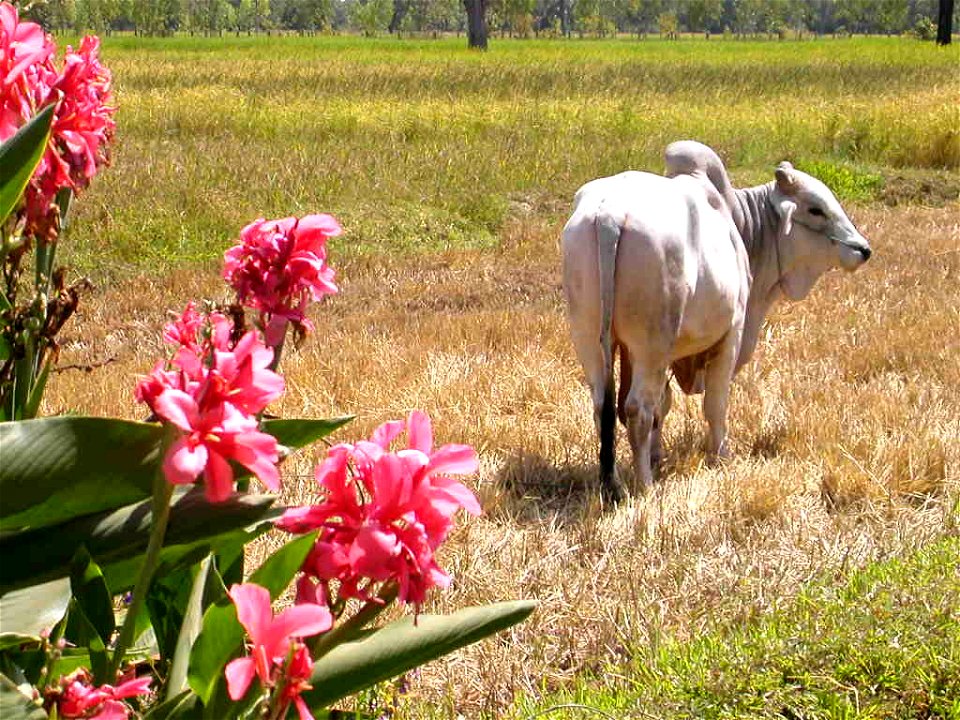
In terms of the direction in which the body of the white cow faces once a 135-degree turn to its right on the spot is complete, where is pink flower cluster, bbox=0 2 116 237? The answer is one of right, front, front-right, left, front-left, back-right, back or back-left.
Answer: front

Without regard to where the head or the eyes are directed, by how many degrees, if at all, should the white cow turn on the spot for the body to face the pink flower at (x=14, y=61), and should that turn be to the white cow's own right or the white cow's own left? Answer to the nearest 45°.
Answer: approximately 135° to the white cow's own right

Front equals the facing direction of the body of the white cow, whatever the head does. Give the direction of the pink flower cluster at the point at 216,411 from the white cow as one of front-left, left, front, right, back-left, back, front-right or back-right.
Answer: back-right

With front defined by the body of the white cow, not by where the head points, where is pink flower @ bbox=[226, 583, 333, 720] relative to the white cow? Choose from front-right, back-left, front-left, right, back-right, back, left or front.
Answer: back-right

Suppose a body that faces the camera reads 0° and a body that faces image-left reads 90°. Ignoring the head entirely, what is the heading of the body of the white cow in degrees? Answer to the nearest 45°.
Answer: approximately 225°

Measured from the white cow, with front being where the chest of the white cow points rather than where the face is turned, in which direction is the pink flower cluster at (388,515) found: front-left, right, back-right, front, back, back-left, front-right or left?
back-right
